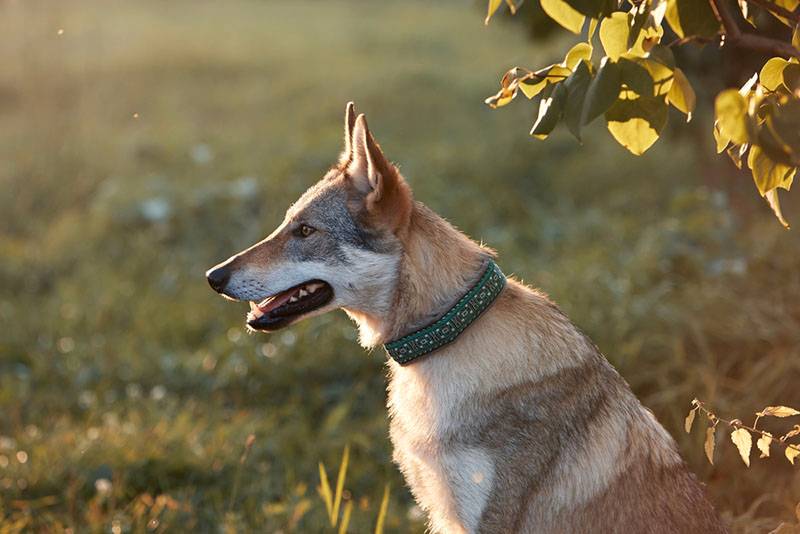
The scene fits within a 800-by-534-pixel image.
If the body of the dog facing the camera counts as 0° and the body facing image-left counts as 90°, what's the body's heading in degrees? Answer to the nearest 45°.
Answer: approximately 90°
